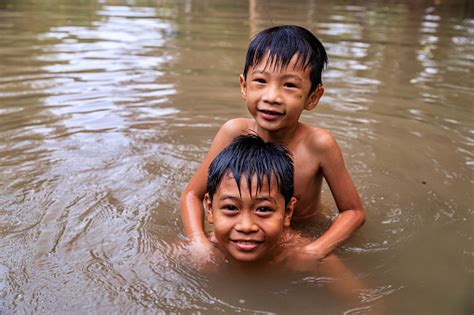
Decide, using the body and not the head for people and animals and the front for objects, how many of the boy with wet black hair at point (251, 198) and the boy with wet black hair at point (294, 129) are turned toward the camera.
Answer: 2

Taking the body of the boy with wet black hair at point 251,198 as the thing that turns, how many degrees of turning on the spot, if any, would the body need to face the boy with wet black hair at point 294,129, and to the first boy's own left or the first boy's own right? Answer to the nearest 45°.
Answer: approximately 180°

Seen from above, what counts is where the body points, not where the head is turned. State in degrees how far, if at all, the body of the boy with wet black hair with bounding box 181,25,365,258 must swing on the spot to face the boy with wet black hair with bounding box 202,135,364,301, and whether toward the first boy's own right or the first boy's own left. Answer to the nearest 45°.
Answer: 0° — they already face them

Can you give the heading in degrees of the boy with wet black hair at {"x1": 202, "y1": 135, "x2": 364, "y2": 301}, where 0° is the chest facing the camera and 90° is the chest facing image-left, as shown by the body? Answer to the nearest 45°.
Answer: approximately 0°
